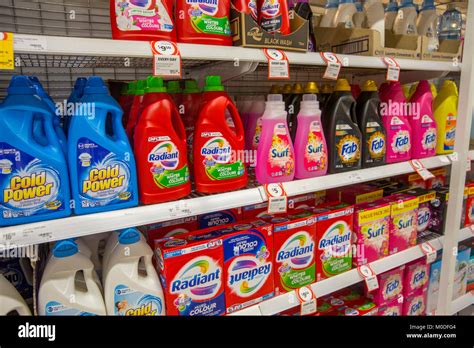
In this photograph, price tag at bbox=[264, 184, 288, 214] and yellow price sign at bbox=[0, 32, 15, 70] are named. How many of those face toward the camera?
2

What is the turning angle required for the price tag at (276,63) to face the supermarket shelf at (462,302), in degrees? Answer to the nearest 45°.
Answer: approximately 135° to its left

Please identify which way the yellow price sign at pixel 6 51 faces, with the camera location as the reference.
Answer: facing the viewer

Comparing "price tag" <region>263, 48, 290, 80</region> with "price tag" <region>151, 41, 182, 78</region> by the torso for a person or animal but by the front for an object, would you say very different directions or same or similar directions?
same or similar directions

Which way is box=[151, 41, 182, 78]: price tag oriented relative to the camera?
toward the camera

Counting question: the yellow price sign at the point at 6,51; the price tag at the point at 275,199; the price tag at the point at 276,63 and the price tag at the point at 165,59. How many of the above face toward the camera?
4

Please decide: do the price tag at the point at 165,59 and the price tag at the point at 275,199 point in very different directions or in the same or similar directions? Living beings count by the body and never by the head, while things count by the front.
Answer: same or similar directions
